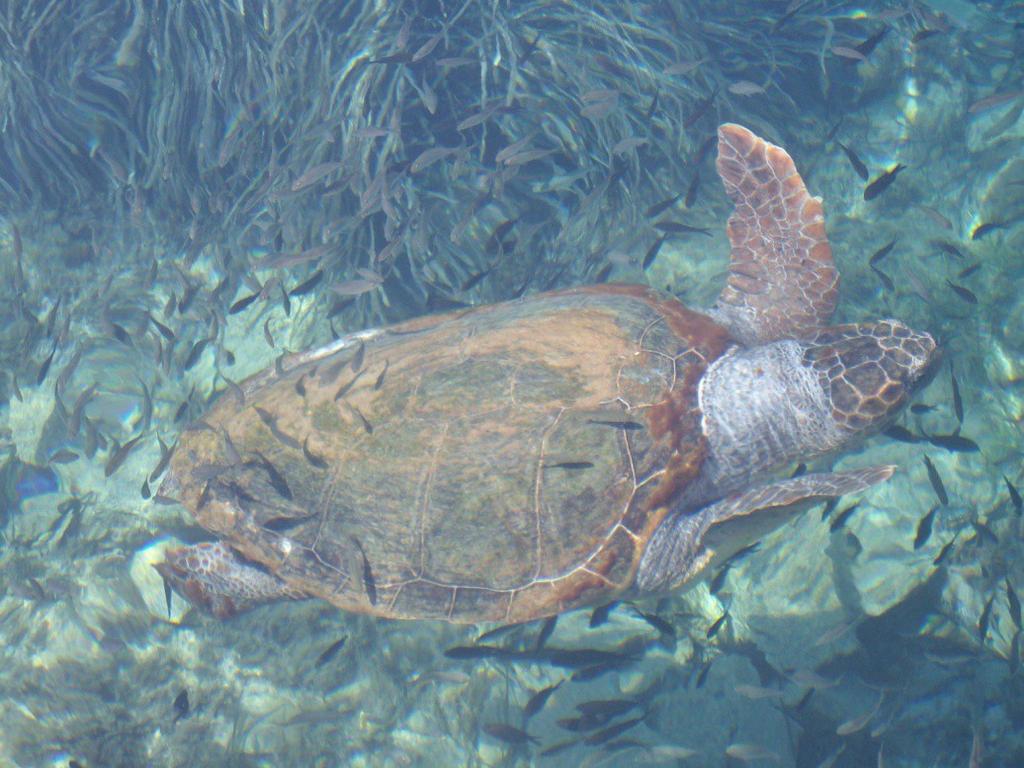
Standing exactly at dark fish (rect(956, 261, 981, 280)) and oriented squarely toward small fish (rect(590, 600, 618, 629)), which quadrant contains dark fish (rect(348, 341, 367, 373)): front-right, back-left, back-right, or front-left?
front-right

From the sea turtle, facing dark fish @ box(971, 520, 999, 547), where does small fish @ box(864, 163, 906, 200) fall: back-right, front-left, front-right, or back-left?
front-left

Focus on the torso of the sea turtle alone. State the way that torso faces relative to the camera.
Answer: to the viewer's right

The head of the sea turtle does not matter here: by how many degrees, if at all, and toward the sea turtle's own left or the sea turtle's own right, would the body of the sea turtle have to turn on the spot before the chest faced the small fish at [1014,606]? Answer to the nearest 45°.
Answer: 0° — it already faces it

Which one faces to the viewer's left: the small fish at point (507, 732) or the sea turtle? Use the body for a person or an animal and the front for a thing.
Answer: the small fish

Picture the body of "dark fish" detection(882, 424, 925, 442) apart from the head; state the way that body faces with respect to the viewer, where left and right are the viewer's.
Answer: facing to the left of the viewer

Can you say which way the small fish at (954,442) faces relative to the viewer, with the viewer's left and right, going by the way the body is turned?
facing to the left of the viewer

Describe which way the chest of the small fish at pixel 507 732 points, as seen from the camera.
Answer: to the viewer's left
